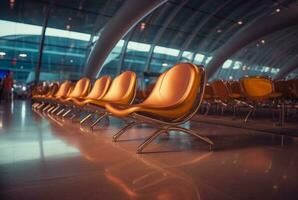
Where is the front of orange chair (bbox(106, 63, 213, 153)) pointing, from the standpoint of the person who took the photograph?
facing the viewer and to the left of the viewer

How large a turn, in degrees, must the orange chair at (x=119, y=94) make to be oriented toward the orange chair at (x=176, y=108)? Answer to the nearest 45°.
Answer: approximately 45° to its left

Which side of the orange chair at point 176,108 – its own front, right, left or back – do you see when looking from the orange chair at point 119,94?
right

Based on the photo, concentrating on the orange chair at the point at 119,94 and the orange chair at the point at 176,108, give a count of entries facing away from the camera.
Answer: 0
